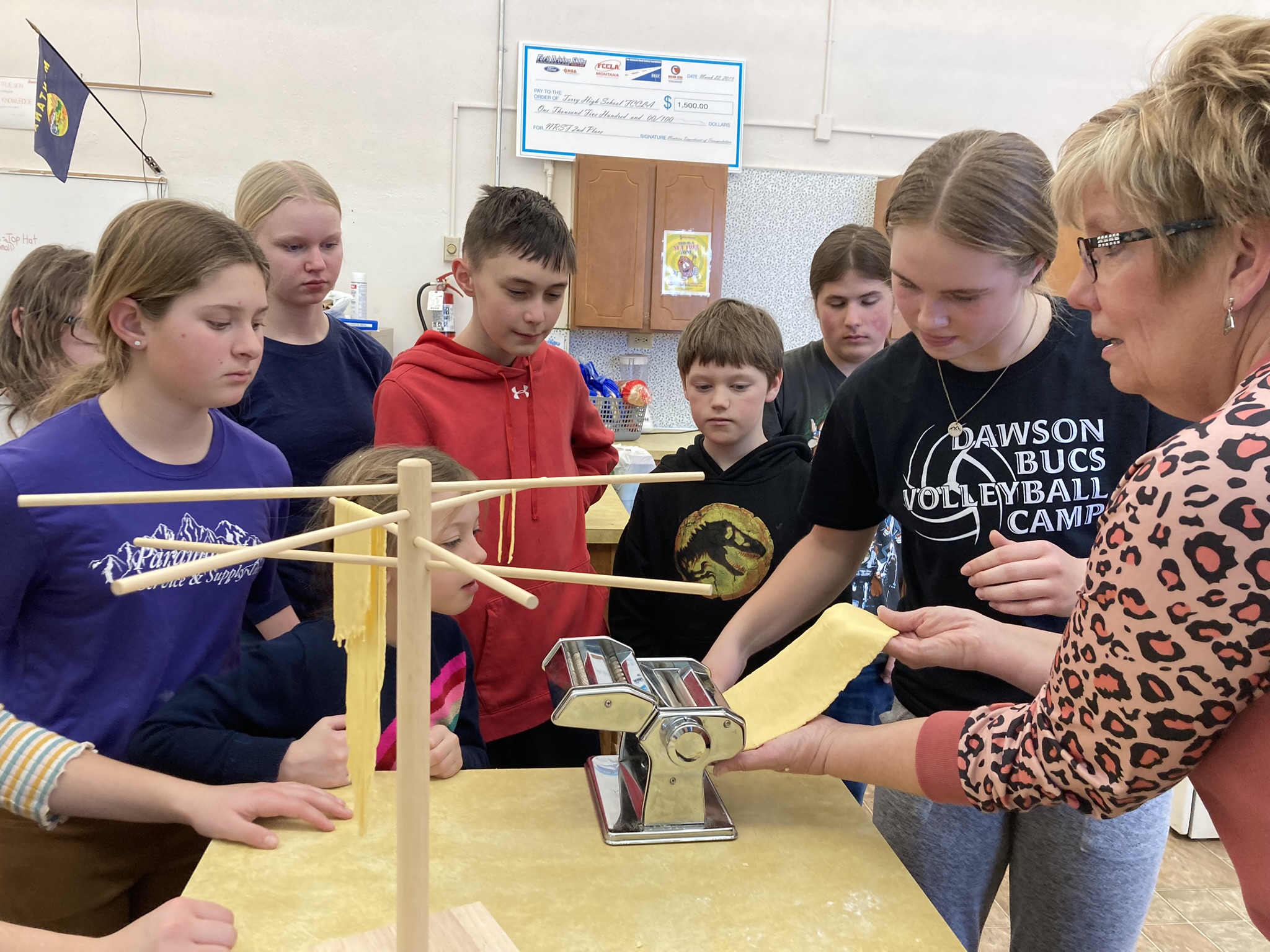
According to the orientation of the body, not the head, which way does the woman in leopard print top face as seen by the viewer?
to the viewer's left

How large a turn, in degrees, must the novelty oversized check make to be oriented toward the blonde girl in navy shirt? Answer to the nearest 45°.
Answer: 0° — it already faces them

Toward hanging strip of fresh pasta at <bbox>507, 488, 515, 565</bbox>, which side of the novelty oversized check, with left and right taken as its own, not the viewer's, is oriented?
front

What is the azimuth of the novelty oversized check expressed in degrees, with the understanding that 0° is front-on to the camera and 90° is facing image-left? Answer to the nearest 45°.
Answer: approximately 0°

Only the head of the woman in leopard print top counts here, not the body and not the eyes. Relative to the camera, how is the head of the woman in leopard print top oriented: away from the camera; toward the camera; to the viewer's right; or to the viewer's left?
to the viewer's left

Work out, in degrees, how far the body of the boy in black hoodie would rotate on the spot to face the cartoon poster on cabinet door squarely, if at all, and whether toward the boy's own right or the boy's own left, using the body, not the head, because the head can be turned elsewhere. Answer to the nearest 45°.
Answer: approximately 180°

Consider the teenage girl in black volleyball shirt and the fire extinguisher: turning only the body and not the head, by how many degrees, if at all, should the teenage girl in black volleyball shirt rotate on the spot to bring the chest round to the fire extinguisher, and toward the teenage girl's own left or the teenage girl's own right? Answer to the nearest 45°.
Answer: approximately 135° to the teenage girl's own right
